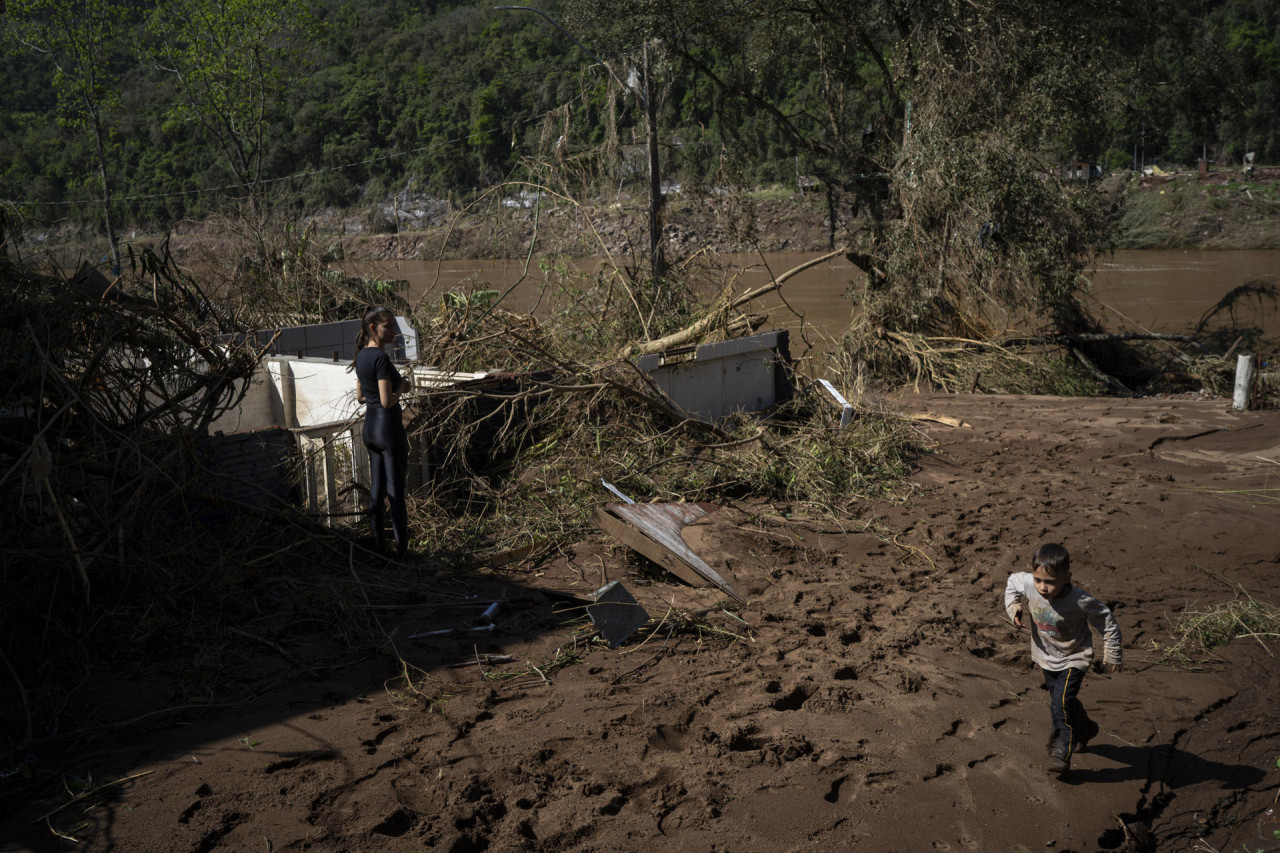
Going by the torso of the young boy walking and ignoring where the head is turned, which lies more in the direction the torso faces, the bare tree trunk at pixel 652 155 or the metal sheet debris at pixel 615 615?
the metal sheet debris

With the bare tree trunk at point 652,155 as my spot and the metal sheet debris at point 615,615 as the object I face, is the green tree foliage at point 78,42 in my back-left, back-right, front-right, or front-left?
back-right

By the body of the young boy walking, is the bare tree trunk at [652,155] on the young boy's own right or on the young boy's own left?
on the young boy's own right

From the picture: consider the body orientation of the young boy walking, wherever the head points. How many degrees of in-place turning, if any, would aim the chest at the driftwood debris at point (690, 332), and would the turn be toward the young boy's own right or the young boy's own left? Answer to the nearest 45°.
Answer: approximately 90° to the young boy's own right

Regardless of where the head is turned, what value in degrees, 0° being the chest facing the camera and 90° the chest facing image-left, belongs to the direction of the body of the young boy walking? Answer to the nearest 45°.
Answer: approximately 45°

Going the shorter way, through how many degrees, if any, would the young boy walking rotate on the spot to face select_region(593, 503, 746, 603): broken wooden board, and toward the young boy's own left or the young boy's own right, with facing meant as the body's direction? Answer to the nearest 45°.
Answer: approximately 90° to the young boy's own right
